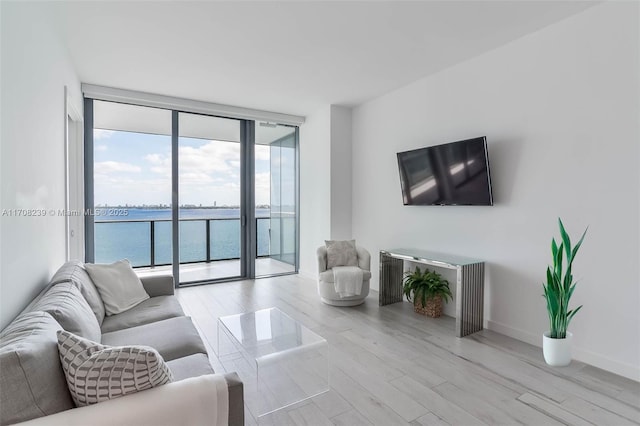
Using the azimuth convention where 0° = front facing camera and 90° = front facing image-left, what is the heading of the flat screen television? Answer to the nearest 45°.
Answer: approximately 45°

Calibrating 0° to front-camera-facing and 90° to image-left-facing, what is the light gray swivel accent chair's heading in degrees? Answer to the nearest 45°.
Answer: approximately 0°

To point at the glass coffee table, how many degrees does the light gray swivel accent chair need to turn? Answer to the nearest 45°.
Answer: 0° — it already faces it

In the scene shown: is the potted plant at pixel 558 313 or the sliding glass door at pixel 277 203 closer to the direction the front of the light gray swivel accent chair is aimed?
the potted plant

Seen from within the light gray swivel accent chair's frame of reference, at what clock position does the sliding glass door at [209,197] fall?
The sliding glass door is roughly at 4 o'clock from the light gray swivel accent chair.

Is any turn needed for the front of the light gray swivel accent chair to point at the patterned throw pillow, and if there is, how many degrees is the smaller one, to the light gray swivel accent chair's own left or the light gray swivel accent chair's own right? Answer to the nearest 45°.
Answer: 0° — it already faces it
